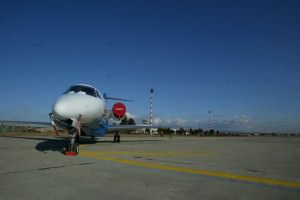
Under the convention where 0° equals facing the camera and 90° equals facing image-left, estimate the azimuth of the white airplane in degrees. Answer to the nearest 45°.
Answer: approximately 45°
